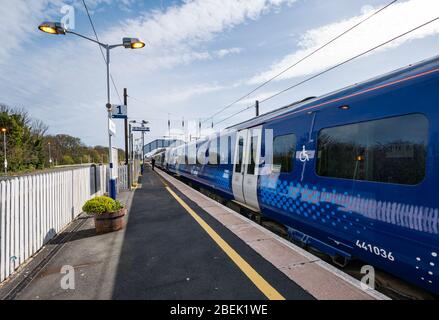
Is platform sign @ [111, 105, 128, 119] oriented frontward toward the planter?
yes

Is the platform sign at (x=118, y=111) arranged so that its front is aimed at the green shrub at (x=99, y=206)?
yes

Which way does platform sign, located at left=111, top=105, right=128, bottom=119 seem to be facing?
toward the camera

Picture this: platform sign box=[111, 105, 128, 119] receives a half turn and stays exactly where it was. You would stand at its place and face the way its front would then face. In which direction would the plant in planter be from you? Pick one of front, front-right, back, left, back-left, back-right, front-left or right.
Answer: back
